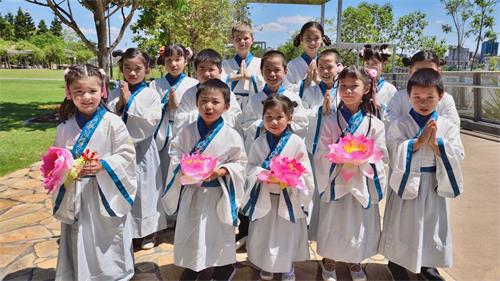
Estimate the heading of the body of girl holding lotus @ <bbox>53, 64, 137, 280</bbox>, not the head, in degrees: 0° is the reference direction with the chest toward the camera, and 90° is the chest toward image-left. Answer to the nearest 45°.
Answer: approximately 0°

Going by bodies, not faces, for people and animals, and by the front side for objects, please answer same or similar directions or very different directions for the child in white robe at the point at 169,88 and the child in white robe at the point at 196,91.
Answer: same or similar directions

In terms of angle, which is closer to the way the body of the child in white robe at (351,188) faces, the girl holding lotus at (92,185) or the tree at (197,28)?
the girl holding lotus

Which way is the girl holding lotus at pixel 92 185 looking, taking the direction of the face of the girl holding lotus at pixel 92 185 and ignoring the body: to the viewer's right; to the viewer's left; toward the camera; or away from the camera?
toward the camera

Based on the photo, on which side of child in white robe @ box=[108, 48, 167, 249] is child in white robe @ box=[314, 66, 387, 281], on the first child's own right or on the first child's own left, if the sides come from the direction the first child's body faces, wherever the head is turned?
on the first child's own left

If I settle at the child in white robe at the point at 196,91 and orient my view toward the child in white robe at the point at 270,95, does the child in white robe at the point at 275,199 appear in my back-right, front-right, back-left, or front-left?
front-right

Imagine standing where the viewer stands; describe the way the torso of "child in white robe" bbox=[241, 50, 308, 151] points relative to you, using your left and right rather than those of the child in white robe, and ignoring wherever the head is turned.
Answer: facing the viewer

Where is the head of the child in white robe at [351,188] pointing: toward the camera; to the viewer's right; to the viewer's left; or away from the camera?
toward the camera

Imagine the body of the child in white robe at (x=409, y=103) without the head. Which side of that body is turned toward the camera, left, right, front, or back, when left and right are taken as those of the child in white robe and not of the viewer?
front

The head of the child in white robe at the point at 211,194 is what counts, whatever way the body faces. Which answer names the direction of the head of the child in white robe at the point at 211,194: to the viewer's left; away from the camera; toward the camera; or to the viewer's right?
toward the camera

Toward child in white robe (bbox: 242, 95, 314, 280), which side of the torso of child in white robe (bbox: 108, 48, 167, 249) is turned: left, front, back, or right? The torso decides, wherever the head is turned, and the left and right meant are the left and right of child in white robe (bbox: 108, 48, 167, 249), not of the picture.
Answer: left

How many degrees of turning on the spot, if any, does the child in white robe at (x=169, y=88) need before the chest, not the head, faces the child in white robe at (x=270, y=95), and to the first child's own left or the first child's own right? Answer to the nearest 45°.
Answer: approximately 45° to the first child's own left

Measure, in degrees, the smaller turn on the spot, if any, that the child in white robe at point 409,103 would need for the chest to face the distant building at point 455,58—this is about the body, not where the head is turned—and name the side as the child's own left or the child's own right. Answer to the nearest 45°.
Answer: approximately 180°

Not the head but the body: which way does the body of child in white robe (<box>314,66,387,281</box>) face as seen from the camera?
toward the camera
